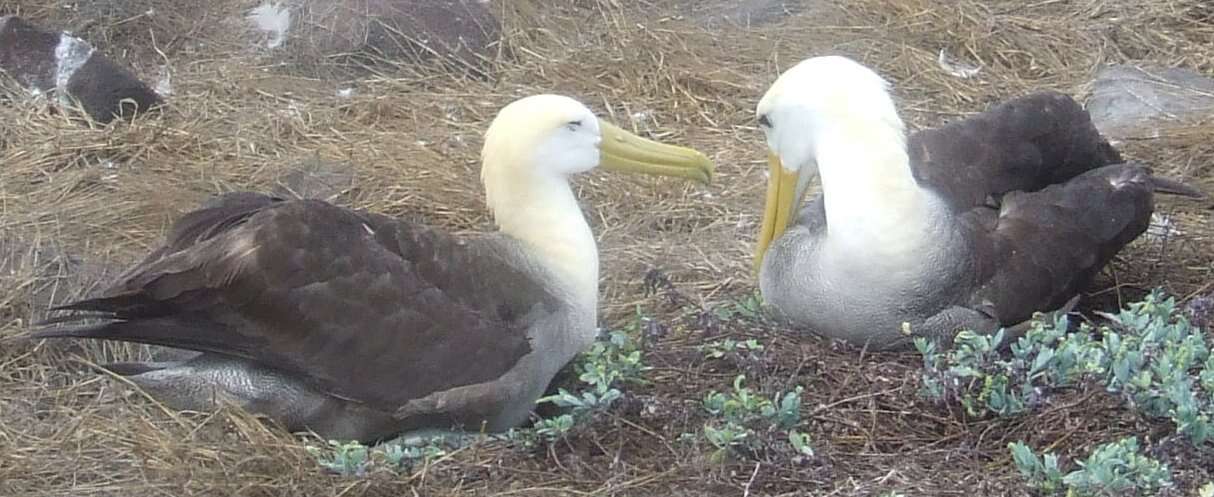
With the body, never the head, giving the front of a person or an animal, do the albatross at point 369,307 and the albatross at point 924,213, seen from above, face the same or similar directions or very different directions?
very different directions

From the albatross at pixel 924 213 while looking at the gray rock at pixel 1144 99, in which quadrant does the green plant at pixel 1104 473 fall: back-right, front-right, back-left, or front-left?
back-right

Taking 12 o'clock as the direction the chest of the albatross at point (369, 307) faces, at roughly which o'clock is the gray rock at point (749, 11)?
The gray rock is roughly at 10 o'clock from the albatross.

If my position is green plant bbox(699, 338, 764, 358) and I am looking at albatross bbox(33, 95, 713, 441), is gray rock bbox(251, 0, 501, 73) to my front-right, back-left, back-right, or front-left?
front-right

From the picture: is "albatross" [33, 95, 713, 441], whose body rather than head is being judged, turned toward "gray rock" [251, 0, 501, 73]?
no

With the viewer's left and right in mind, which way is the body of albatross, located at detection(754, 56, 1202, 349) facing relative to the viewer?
facing the viewer and to the left of the viewer

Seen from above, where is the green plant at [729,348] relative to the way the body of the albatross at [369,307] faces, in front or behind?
in front

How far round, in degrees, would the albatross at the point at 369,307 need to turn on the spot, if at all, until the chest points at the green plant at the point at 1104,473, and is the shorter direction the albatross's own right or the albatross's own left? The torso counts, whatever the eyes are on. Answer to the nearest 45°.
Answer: approximately 45° to the albatross's own right

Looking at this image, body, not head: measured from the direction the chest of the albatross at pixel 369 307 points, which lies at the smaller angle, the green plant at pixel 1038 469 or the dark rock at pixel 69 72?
the green plant

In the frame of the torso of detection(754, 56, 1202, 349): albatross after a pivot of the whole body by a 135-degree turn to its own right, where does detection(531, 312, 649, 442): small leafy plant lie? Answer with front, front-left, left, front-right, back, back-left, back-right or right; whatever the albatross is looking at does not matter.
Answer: back-left

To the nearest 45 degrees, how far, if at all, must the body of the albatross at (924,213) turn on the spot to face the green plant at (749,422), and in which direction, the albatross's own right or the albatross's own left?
approximately 45° to the albatross's own left

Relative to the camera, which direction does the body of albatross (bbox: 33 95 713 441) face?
to the viewer's right

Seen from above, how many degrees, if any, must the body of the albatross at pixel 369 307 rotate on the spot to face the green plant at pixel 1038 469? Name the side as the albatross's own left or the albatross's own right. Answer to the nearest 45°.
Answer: approximately 45° to the albatross's own right

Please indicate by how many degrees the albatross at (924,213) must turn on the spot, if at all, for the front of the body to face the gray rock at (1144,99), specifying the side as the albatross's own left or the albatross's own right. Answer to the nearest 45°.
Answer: approximately 135° to the albatross's own right

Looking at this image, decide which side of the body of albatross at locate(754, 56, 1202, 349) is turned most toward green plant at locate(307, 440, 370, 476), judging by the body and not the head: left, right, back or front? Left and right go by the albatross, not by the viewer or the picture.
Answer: front

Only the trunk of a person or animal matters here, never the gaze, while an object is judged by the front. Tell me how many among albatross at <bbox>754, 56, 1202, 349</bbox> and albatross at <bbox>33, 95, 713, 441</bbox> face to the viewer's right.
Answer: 1
